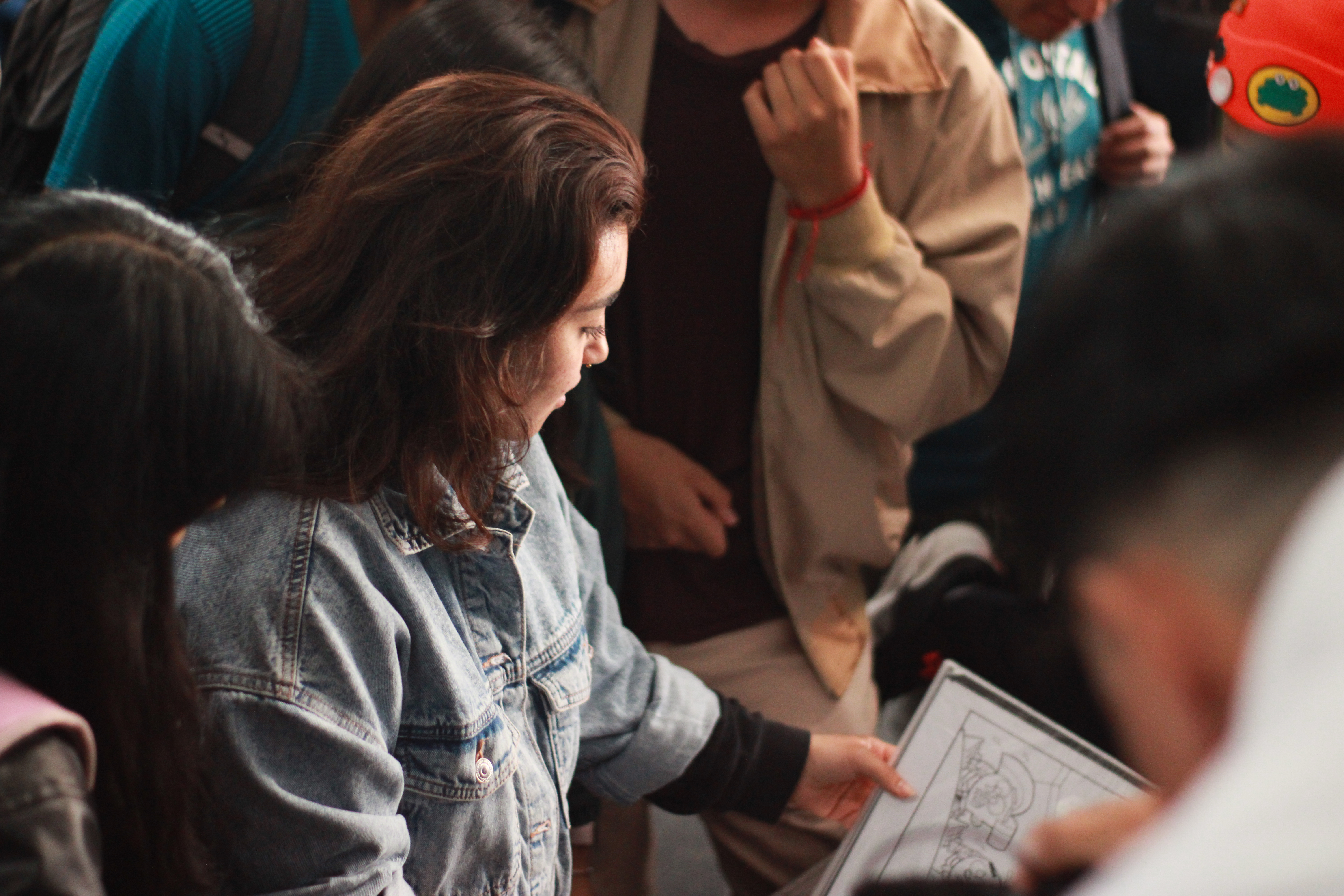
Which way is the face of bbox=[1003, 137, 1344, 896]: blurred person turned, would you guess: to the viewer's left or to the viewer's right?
to the viewer's left

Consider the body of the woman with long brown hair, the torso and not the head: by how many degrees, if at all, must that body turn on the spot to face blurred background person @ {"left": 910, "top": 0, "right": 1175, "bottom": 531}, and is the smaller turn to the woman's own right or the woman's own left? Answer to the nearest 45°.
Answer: approximately 90° to the woman's own left

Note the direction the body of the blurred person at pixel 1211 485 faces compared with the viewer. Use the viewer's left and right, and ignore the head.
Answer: facing away from the viewer and to the left of the viewer

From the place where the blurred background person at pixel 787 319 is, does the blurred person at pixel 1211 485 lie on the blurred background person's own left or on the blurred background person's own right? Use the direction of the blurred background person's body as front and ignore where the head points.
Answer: on the blurred background person's own left

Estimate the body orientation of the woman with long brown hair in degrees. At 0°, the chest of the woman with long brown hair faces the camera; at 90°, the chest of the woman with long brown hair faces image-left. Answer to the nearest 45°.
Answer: approximately 315°

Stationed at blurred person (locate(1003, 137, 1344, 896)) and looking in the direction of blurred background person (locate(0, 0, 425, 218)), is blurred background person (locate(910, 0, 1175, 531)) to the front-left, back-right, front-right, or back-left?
front-right

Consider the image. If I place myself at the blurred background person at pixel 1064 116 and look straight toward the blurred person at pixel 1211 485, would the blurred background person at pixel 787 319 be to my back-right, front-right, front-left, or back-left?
front-right

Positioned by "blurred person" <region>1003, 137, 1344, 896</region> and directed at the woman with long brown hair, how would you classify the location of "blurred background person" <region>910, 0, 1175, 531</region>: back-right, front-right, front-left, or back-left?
front-right
